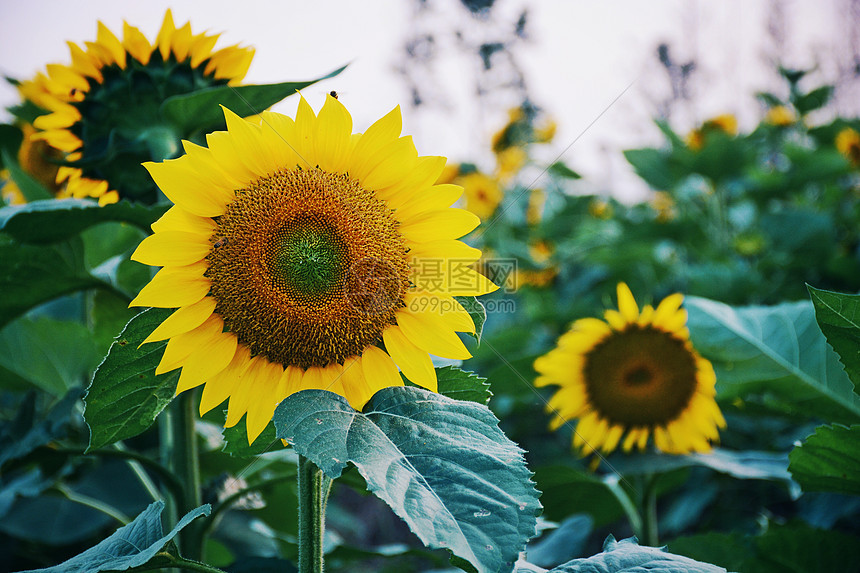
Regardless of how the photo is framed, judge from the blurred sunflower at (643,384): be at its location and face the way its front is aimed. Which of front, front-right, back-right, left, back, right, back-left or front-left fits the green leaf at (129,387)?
front-right

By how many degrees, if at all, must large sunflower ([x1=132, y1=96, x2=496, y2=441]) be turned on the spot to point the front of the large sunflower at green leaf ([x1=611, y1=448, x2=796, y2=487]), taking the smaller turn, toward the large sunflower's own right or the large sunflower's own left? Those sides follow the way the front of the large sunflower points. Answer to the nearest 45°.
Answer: approximately 135° to the large sunflower's own left

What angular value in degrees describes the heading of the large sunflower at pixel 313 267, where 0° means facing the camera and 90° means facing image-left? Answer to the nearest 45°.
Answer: approximately 0°

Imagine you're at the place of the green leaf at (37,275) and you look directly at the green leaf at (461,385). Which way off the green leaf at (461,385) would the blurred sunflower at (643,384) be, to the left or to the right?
left

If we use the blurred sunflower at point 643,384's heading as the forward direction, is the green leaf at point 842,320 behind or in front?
in front

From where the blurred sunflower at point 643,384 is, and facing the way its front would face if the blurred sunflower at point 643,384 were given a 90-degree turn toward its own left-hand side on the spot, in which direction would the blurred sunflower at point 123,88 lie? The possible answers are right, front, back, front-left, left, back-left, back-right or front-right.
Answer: back-right

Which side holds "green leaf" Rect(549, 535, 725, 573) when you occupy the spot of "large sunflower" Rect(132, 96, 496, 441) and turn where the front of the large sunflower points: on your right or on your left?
on your left

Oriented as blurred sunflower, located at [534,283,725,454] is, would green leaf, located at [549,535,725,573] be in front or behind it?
in front

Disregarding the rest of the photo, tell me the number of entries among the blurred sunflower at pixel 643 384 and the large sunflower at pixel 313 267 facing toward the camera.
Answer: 2

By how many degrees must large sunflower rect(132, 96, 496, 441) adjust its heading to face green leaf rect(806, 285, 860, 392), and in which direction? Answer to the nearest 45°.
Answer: approximately 90° to its left
